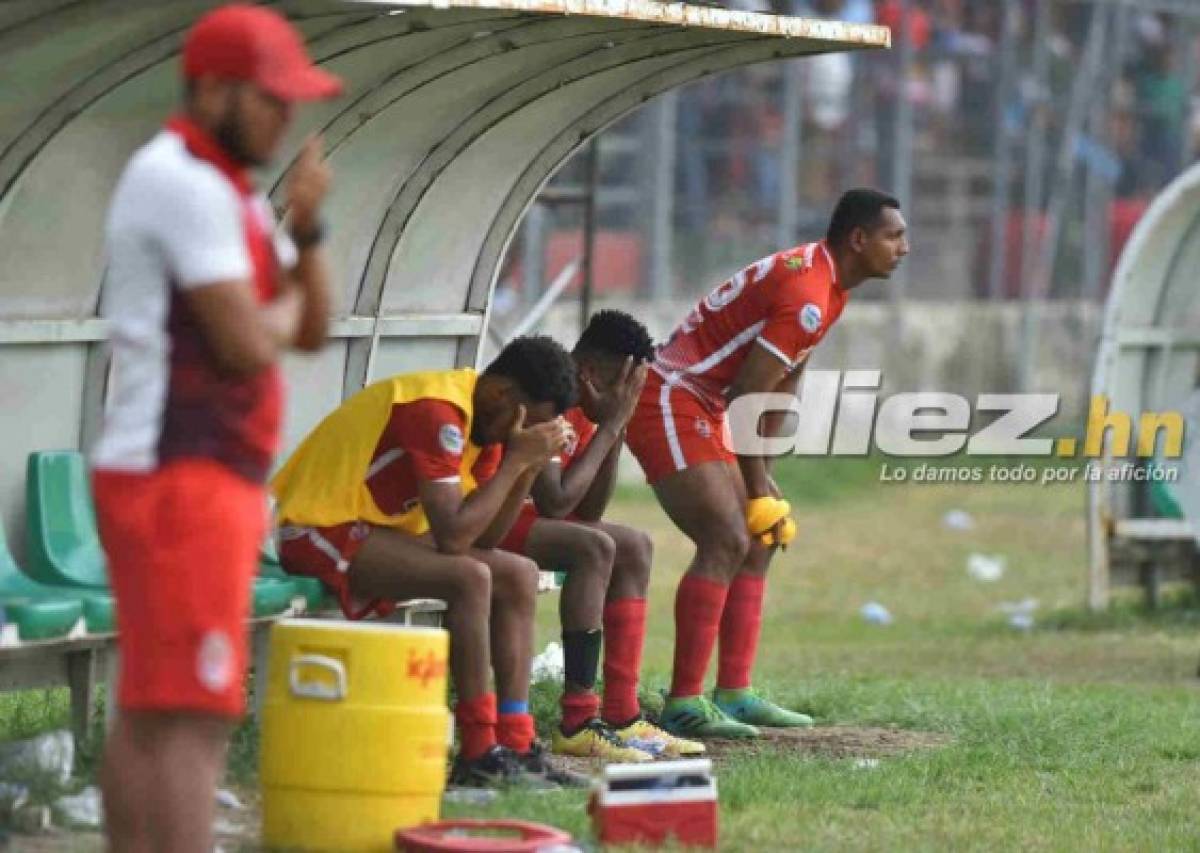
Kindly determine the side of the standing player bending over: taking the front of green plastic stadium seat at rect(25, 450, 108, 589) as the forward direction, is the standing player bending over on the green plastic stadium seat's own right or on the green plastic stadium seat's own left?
on the green plastic stadium seat's own left

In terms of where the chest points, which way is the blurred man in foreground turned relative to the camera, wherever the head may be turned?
to the viewer's right

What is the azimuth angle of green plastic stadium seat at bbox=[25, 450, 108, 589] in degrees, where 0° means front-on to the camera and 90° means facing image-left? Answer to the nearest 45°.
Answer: approximately 315°

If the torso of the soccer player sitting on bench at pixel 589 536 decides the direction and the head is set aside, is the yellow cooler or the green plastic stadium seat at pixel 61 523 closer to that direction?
the yellow cooler

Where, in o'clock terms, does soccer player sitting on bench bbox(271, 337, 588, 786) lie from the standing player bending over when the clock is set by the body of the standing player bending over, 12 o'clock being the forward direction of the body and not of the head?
The soccer player sitting on bench is roughly at 4 o'clock from the standing player bending over.

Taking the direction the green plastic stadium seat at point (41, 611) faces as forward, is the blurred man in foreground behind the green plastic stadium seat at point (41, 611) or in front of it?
in front

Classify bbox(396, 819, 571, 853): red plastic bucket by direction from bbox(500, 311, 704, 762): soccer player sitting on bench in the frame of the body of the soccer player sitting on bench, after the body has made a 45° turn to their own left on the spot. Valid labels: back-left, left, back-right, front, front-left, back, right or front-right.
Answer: right

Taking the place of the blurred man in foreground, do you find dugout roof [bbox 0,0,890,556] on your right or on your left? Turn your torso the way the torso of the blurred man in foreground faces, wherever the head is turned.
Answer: on your left

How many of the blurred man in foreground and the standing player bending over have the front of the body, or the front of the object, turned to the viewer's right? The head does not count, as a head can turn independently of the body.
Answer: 2

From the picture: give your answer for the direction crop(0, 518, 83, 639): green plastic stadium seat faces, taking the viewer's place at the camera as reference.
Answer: facing the viewer and to the right of the viewer

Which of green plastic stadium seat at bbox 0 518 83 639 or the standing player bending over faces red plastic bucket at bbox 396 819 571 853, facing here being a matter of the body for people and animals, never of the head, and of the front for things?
the green plastic stadium seat

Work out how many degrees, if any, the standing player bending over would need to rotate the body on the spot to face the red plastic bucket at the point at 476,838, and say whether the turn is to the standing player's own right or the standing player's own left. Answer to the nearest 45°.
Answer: approximately 90° to the standing player's own right

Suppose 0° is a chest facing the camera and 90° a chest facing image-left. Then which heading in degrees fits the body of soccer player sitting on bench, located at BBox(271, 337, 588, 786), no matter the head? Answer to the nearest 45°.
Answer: approximately 315°

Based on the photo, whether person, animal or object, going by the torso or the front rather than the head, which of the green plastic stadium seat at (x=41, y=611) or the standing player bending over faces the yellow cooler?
the green plastic stadium seat

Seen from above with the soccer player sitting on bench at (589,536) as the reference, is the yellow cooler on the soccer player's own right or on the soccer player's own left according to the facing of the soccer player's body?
on the soccer player's own right

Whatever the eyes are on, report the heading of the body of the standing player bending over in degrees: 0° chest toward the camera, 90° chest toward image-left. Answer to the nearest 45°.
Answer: approximately 270°
